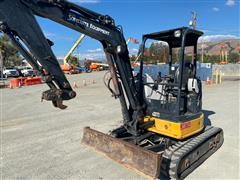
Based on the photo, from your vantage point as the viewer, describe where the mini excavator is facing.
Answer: facing the viewer and to the left of the viewer
